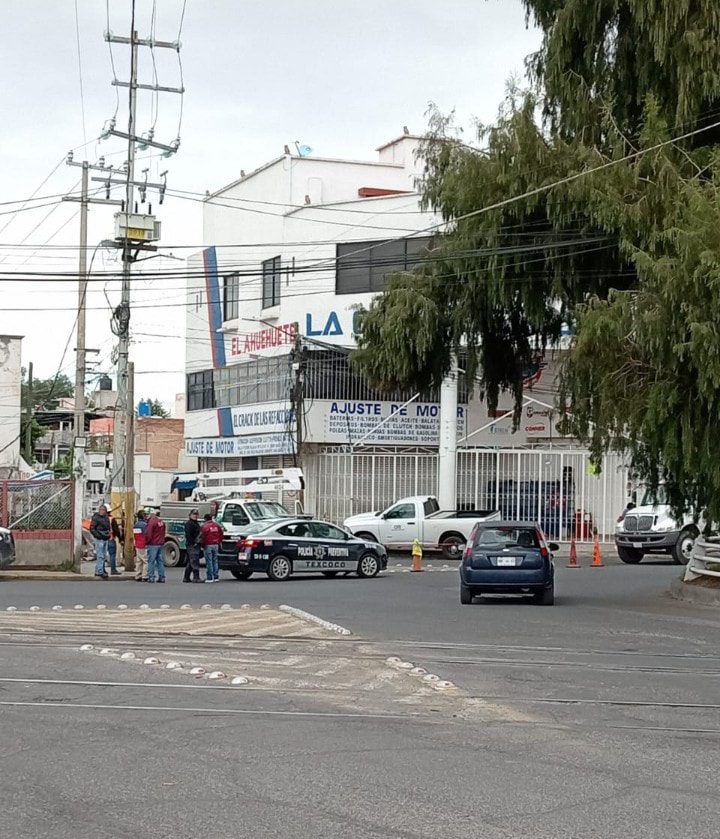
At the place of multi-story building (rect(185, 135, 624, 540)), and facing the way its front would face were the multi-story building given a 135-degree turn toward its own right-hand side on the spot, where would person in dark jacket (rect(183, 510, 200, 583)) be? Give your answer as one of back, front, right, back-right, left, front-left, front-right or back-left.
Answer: back-left

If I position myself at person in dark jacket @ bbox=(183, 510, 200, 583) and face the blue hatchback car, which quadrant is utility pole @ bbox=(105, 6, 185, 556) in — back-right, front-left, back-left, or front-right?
back-left

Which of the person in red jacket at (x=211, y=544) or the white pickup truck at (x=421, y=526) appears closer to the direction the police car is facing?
the white pickup truck

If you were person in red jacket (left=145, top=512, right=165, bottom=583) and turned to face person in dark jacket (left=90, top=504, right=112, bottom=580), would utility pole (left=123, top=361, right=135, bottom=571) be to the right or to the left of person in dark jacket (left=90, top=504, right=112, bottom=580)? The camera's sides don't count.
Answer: right

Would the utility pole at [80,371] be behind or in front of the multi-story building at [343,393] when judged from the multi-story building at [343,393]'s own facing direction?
in front

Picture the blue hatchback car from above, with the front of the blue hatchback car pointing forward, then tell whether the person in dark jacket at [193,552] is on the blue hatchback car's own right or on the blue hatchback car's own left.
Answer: on the blue hatchback car's own left

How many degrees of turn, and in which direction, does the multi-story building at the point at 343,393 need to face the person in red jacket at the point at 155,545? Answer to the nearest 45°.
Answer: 0° — it already faces them

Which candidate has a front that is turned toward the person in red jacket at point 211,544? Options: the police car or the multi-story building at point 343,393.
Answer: the multi-story building

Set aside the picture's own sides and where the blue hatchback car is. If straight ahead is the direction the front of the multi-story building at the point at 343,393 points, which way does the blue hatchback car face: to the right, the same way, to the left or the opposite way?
the opposite way

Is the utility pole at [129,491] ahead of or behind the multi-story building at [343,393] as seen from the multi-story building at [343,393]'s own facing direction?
ahead

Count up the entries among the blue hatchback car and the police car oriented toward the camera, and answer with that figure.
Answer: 0

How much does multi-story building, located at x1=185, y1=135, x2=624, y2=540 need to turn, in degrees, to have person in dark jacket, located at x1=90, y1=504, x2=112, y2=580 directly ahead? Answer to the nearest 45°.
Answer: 0° — it already faces them

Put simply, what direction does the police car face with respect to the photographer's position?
facing away from the viewer and to the right of the viewer

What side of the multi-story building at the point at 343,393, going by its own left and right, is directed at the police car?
front

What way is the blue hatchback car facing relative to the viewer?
away from the camera

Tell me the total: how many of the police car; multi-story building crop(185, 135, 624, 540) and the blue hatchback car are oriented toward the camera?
1
